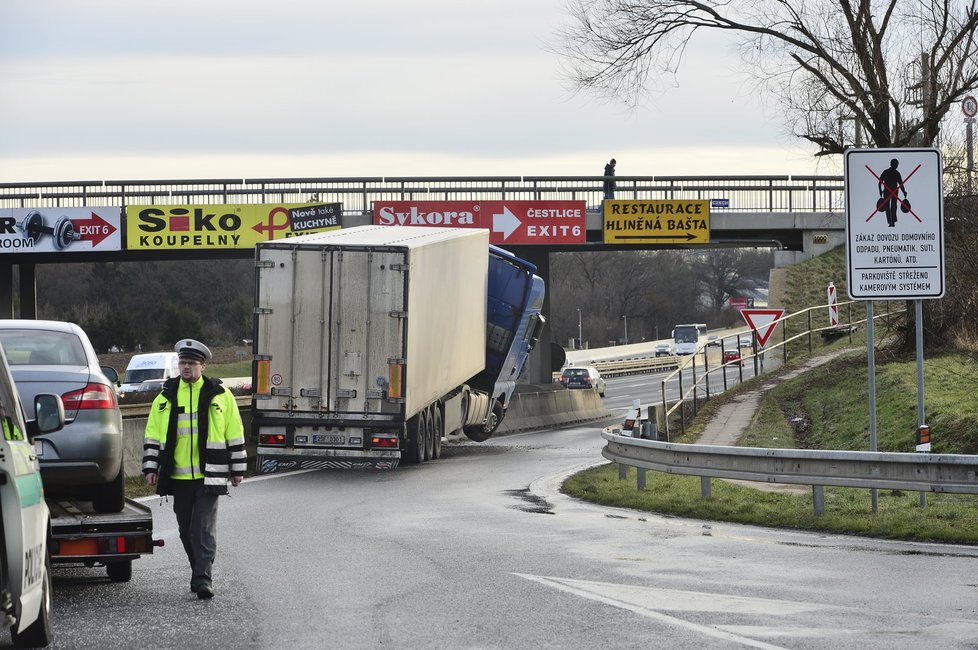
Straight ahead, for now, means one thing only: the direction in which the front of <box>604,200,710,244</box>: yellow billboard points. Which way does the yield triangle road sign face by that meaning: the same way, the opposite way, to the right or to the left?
the same way

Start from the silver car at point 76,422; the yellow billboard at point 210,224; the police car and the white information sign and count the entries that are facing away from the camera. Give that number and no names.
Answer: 2

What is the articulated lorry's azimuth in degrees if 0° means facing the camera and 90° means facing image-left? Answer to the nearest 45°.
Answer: approximately 225°

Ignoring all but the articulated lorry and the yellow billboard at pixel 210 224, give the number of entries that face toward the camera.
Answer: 1

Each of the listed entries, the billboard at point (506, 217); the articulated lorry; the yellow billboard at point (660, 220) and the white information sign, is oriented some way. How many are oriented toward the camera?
3

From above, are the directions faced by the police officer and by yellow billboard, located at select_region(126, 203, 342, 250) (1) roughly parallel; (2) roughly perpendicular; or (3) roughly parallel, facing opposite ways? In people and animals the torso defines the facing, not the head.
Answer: roughly parallel

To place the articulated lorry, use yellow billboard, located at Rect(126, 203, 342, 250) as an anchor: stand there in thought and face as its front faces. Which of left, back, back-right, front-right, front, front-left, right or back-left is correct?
front

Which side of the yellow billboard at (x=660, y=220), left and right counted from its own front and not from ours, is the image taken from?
front

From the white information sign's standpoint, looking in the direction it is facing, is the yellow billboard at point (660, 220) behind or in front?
behind

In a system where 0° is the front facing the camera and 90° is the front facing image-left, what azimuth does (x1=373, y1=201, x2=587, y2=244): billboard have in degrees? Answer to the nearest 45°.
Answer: approximately 0°

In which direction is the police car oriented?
away from the camera

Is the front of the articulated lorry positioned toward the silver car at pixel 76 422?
no

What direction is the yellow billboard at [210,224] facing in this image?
toward the camera

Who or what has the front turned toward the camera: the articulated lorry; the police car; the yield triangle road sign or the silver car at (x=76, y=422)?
the yield triangle road sign

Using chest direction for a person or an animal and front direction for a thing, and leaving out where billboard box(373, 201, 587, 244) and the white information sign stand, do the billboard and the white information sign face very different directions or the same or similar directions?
same or similar directions

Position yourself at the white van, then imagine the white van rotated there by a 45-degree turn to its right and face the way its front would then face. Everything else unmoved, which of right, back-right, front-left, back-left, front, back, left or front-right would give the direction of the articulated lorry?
left

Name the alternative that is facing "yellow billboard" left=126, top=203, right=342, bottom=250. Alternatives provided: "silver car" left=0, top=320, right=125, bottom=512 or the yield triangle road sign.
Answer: the silver car
